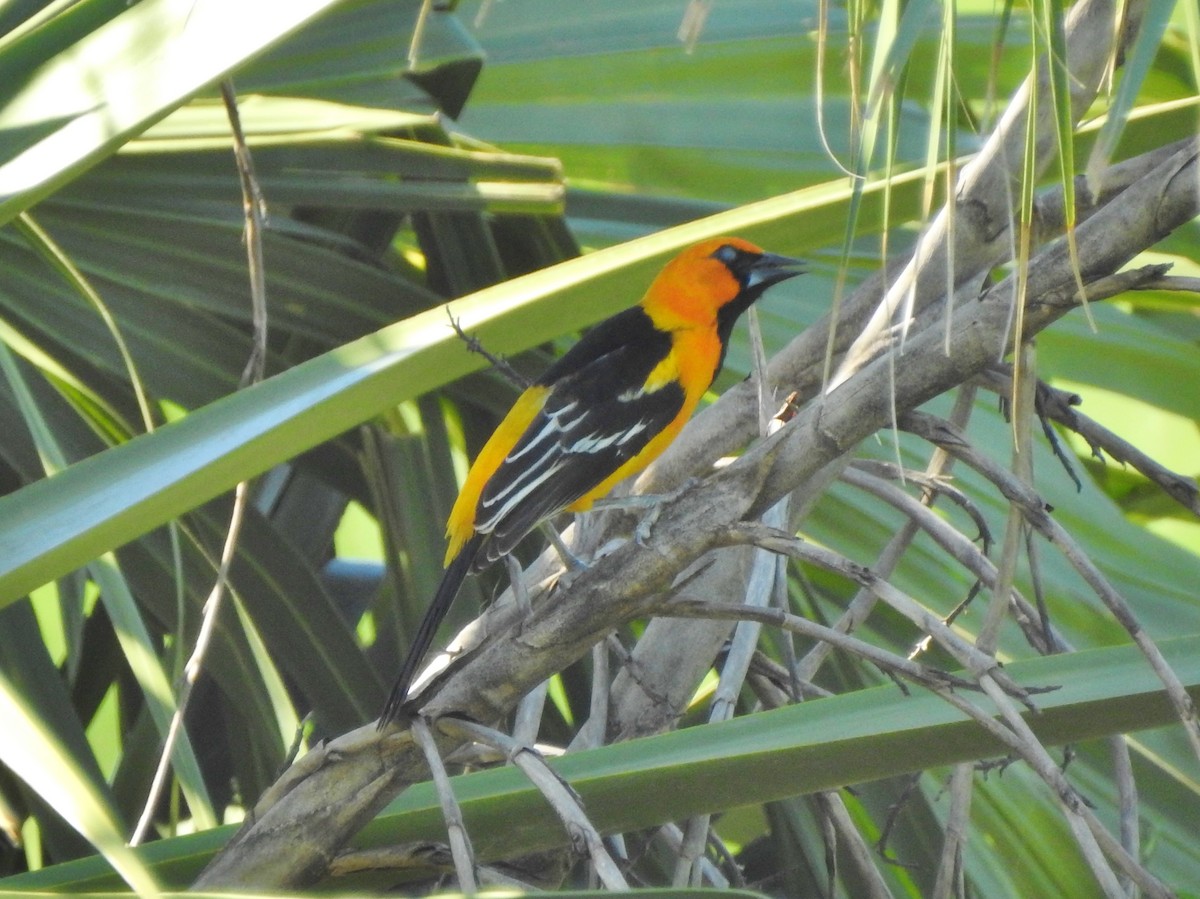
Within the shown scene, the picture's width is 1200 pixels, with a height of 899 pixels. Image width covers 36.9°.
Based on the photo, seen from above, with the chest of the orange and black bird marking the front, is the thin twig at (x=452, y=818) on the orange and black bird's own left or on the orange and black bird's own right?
on the orange and black bird's own right

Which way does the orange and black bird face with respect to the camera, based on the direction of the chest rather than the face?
to the viewer's right

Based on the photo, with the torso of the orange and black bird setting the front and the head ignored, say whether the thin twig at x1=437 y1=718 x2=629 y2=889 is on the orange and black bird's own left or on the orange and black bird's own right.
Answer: on the orange and black bird's own right

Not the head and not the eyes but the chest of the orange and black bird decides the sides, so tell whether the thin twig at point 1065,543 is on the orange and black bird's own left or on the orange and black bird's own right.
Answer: on the orange and black bird's own right
